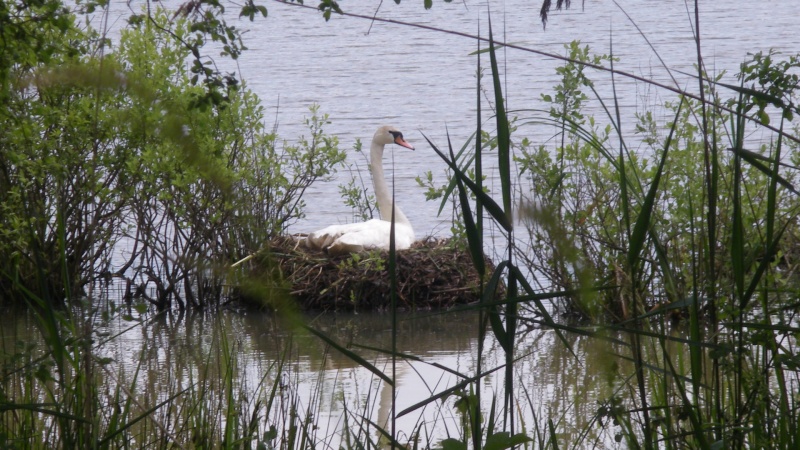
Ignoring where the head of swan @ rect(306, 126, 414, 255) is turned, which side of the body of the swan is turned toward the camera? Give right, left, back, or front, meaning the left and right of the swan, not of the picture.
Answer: right
